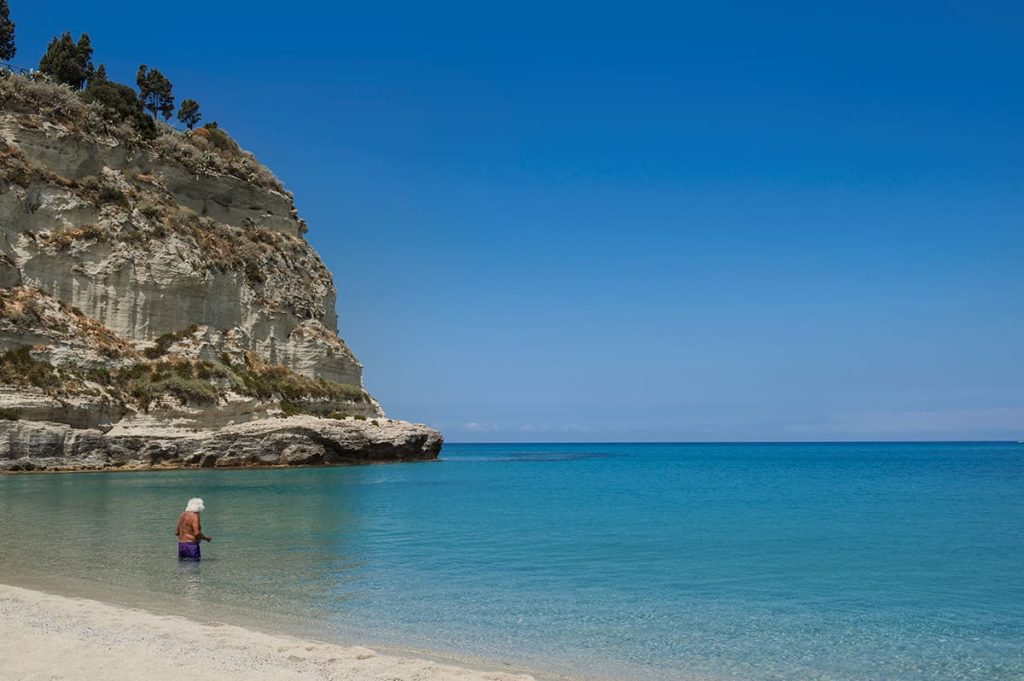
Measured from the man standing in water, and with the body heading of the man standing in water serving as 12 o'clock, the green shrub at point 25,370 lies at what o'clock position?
The green shrub is roughly at 10 o'clock from the man standing in water.

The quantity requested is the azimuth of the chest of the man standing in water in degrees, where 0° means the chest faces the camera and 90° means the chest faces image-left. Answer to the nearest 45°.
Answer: approximately 225°

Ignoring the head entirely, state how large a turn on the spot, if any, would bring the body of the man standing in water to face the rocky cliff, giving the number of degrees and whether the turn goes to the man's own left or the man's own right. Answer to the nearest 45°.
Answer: approximately 45° to the man's own left
